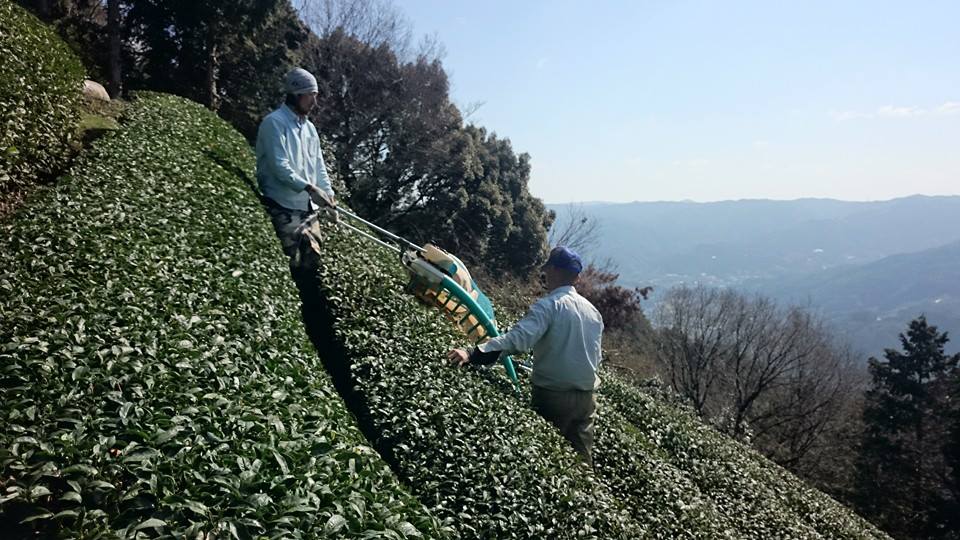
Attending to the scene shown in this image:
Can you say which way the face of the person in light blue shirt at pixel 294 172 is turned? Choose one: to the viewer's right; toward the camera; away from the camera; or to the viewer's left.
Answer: to the viewer's right

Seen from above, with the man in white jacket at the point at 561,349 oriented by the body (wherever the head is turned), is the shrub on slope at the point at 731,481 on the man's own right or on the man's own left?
on the man's own right

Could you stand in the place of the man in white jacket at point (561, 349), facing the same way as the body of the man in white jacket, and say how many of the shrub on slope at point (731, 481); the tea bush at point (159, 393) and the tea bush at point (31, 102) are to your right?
1

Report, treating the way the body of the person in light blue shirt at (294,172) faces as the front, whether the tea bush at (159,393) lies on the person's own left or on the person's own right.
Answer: on the person's own right

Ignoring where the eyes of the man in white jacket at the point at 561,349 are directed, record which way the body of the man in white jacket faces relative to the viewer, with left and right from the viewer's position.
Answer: facing away from the viewer and to the left of the viewer

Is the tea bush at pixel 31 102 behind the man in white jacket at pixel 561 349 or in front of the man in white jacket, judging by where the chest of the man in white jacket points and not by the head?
in front

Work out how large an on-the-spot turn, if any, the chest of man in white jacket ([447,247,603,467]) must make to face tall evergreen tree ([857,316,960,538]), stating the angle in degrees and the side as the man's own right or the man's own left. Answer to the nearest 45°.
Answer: approximately 90° to the man's own right

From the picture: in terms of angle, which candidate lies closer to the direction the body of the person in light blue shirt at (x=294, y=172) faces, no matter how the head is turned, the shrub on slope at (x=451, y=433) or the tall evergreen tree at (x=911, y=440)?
the shrub on slope

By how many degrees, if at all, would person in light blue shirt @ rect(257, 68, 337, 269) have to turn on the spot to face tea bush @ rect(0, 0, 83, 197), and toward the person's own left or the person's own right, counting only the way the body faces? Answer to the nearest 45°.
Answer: approximately 135° to the person's own right

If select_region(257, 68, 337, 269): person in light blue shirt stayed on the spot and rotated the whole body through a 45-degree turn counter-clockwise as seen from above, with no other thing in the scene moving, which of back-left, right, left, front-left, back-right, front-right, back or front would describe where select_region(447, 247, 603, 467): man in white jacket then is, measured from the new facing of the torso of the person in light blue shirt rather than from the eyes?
front-right

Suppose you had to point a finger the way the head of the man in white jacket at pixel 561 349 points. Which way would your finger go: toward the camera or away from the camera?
away from the camera

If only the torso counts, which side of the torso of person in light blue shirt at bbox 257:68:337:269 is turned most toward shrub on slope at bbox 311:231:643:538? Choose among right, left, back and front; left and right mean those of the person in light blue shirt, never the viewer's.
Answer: front

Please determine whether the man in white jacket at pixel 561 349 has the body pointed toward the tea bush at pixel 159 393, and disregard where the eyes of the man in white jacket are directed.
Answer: no

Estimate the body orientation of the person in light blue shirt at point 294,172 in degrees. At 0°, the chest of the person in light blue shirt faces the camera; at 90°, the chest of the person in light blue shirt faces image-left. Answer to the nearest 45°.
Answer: approximately 315°
